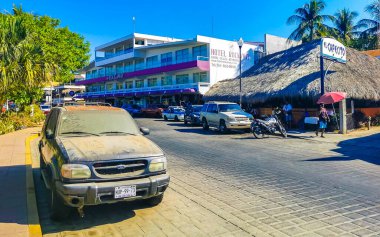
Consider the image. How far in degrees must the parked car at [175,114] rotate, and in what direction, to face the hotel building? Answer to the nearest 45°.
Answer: approximately 135° to its left

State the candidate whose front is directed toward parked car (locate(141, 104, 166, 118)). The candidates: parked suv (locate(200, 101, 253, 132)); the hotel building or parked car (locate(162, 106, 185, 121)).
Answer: the hotel building

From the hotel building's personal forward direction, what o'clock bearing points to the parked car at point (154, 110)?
The parked car is roughly at 12 o'clock from the hotel building.

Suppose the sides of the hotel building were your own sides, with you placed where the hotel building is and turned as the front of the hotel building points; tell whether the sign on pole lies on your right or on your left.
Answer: on your left
